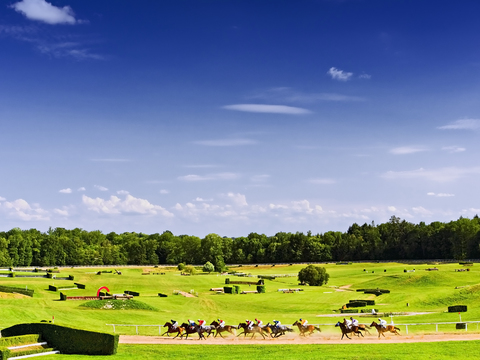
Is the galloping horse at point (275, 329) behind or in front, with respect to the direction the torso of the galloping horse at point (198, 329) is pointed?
behind

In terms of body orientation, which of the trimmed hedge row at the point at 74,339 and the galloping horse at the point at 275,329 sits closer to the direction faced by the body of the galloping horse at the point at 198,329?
the trimmed hedge row

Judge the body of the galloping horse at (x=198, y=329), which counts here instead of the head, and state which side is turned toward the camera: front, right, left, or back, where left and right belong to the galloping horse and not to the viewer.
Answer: left

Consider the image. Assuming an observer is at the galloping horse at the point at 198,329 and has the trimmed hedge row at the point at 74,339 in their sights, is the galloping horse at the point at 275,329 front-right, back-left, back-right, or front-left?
back-left

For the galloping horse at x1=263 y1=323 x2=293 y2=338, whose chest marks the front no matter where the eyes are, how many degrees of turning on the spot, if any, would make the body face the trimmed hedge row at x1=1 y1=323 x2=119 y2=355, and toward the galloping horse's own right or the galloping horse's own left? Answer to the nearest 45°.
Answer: approximately 45° to the galloping horse's own left

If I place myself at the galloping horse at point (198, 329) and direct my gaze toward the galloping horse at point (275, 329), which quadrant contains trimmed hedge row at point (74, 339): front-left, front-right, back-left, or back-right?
back-right

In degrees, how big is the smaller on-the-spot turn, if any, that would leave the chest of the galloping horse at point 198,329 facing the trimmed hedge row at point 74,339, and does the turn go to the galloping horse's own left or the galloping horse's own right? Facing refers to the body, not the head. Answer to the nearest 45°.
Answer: approximately 45° to the galloping horse's own left

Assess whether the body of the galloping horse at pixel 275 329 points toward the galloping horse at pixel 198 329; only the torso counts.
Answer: yes

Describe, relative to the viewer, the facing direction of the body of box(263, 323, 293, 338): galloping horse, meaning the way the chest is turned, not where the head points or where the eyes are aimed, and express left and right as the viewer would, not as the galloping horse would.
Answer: facing to the left of the viewer
